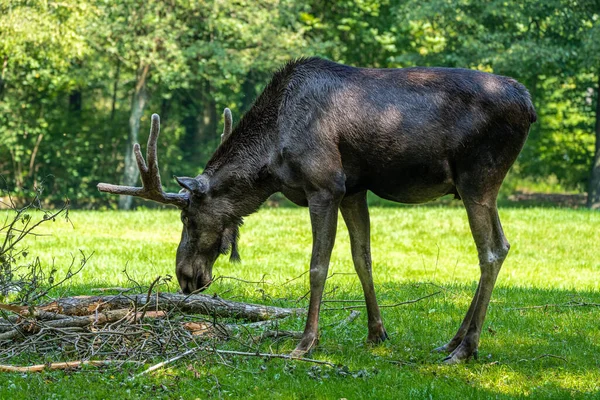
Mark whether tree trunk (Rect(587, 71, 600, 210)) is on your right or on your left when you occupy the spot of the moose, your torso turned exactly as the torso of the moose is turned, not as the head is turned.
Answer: on your right

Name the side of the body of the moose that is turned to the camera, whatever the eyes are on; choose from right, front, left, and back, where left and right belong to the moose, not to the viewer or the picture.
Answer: left

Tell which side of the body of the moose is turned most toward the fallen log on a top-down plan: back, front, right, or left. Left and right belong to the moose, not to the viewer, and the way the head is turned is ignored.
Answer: front

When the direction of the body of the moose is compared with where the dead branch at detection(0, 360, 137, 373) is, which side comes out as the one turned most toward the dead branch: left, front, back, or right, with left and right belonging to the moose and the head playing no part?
front

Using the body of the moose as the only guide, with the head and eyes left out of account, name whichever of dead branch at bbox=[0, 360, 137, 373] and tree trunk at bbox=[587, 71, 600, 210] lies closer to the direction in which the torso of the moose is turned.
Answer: the dead branch

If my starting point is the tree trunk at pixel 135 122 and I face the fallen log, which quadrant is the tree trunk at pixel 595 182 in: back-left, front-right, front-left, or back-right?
front-left
